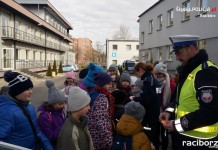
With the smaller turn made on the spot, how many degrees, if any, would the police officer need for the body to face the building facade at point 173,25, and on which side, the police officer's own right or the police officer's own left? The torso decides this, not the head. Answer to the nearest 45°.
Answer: approximately 90° to the police officer's own right

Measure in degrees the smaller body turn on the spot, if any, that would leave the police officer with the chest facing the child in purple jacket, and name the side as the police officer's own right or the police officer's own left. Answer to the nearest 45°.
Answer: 0° — they already face them

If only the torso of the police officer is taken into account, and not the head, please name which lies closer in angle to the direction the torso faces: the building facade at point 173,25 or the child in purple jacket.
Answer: the child in purple jacket

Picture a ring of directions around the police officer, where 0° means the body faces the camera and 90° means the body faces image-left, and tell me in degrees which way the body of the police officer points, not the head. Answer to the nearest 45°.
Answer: approximately 90°
